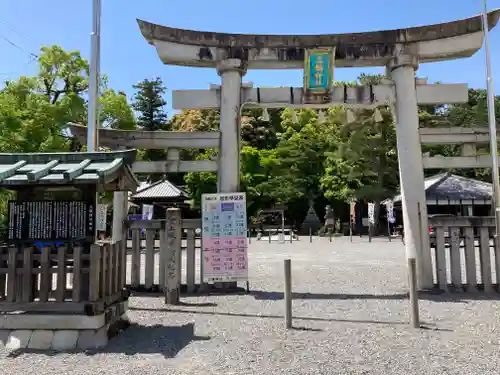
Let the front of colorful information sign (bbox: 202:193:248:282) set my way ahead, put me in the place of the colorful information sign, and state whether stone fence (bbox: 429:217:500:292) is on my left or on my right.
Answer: on my left

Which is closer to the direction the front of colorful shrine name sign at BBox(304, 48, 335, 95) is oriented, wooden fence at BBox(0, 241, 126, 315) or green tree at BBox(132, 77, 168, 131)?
the wooden fence

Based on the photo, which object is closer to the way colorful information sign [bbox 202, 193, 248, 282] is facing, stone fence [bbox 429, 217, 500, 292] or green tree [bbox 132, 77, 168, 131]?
the stone fence

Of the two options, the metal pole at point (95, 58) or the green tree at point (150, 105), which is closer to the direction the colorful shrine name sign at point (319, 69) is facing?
the metal pole

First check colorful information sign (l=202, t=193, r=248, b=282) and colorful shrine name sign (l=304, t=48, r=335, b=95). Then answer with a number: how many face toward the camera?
2

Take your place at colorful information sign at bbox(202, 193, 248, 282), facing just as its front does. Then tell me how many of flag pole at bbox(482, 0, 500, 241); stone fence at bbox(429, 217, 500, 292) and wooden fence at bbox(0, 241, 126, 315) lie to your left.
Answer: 2

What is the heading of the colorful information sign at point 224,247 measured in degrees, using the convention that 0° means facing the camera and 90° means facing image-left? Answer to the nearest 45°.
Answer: approximately 0°

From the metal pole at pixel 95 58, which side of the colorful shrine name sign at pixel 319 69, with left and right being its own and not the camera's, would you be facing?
right
